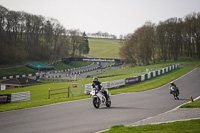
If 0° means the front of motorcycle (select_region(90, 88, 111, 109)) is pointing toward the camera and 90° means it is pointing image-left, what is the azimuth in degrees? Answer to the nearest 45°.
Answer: approximately 45°

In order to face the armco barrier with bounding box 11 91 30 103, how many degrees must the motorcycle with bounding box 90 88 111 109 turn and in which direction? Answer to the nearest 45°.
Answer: approximately 90° to its right
